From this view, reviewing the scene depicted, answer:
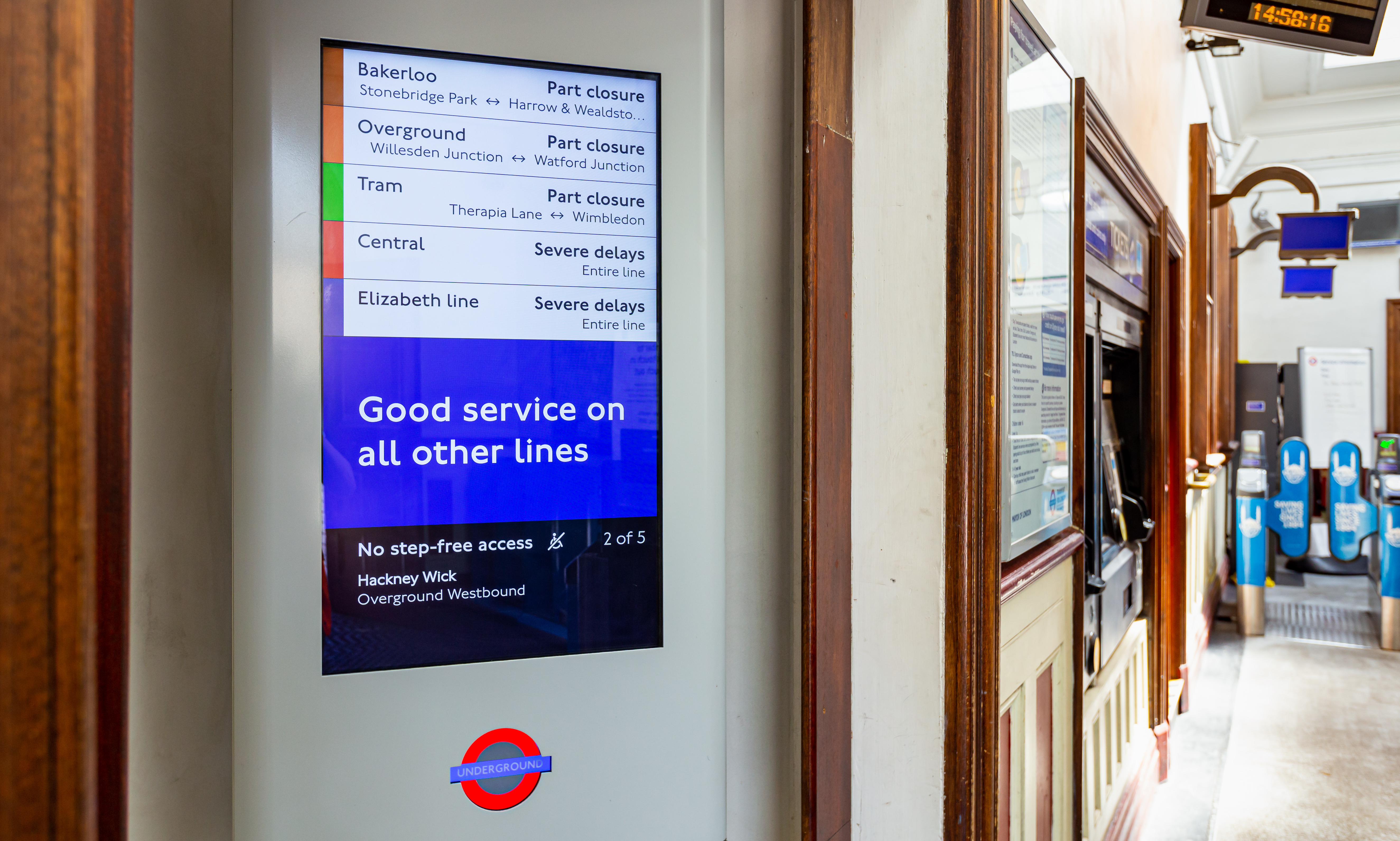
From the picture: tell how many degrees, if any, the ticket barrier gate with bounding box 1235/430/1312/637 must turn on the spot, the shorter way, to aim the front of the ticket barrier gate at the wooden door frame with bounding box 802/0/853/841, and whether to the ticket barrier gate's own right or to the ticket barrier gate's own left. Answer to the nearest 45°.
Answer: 0° — it already faces it

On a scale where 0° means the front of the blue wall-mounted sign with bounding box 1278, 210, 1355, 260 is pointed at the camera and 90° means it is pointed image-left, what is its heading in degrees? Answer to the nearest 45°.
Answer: approximately 0°

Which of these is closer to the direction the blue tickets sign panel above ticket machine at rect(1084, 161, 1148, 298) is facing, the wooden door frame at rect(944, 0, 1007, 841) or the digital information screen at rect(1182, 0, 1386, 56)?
the digital information screen
